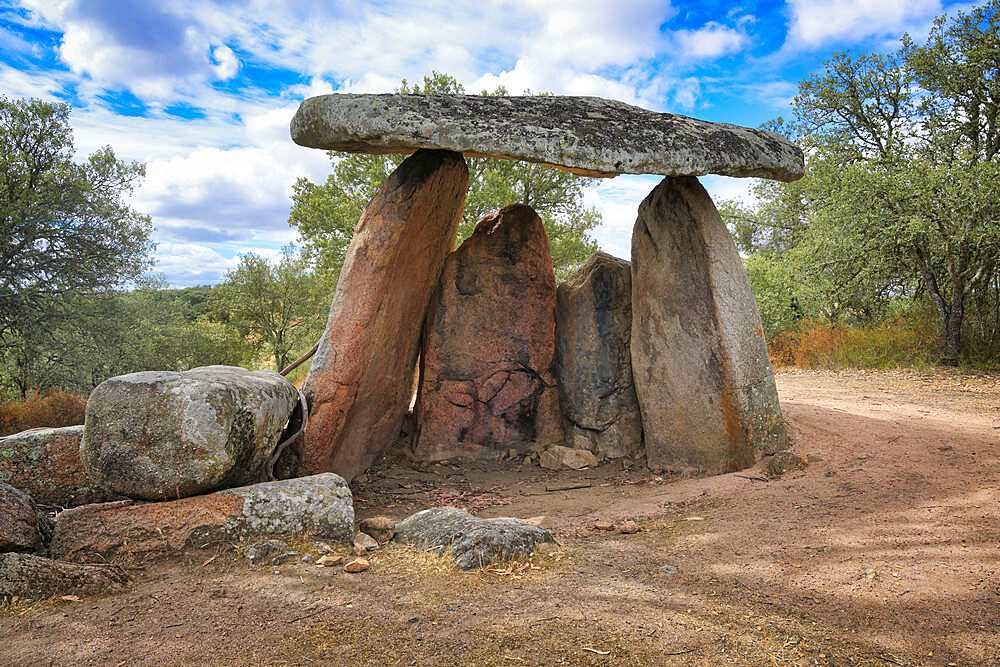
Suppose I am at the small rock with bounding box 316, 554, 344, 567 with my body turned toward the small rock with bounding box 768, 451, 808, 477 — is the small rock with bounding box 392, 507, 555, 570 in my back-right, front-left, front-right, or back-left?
front-right

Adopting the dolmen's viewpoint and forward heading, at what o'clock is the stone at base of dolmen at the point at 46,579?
The stone at base of dolmen is roughly at 1 o'clock from the dolmen.

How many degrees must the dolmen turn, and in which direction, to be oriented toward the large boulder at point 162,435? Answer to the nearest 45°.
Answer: approximately 45° to its right

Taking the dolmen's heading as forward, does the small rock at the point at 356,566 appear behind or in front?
in front

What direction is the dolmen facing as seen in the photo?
toward the camera

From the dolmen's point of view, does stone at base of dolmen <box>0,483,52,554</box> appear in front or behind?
in front

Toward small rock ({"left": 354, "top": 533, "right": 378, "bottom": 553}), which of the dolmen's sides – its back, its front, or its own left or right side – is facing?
front

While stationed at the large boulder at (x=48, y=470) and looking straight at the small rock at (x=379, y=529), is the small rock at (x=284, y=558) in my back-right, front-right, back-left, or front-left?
front-right

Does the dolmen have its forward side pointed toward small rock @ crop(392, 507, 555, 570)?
yes

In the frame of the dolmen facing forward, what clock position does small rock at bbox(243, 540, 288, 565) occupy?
The small rock is roughly at 1 o'clock from the dolmen.

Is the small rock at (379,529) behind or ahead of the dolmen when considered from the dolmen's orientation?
ahead
